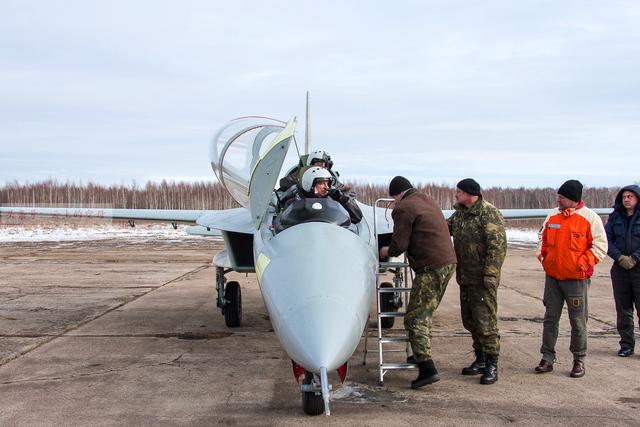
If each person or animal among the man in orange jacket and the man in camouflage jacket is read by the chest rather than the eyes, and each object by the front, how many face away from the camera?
0

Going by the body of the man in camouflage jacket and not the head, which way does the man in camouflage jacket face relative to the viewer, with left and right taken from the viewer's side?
facing the viewer and to the left of the viewer

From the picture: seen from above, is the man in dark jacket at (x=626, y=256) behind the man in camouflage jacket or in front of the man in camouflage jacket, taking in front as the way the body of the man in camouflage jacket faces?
behind

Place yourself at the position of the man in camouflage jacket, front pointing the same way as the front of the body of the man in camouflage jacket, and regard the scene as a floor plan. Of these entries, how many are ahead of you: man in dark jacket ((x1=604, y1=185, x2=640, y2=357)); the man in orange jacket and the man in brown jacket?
1

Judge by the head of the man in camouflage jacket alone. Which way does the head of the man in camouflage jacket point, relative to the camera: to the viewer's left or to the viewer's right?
to the viewer's left

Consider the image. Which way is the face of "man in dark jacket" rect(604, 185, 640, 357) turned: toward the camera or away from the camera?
toward the camera

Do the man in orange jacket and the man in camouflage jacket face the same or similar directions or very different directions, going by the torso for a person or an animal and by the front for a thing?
same or similar directions

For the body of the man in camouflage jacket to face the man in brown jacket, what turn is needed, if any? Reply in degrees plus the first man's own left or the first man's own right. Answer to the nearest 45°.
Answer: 0° — they already face them

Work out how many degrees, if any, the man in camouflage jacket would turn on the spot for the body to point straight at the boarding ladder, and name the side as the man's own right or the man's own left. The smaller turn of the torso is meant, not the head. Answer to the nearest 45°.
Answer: approximately 45° to the man's own right

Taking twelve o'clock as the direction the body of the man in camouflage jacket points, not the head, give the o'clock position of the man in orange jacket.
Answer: The man in orange jacket is roughly at 7 o'clock from the man in camouflage jacket.

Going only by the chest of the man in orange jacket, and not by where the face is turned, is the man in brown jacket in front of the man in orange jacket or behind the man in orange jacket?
in front

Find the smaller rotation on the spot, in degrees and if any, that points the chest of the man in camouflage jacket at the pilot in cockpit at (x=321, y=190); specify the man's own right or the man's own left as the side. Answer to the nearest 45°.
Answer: approximately 45° to the man's own right
